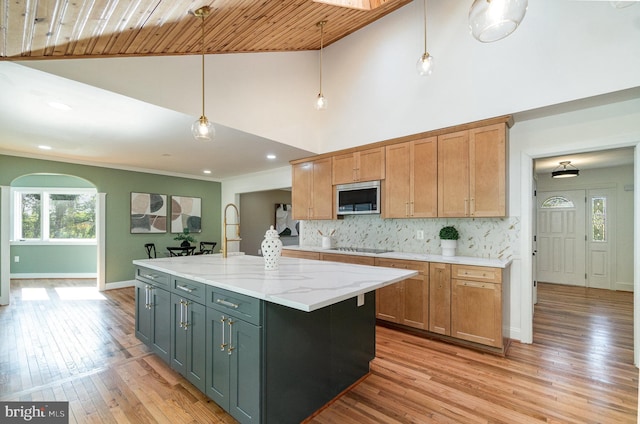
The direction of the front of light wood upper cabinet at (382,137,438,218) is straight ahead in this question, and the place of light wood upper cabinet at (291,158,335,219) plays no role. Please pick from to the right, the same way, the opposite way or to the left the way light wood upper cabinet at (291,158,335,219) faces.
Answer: the same way

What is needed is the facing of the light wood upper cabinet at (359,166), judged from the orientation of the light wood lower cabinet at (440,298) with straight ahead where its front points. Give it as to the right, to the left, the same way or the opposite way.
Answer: the same way

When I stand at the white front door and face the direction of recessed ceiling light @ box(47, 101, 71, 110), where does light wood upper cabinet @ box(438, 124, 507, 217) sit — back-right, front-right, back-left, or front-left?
front-left

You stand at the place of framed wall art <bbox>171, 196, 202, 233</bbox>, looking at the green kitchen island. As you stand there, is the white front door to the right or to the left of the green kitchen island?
left

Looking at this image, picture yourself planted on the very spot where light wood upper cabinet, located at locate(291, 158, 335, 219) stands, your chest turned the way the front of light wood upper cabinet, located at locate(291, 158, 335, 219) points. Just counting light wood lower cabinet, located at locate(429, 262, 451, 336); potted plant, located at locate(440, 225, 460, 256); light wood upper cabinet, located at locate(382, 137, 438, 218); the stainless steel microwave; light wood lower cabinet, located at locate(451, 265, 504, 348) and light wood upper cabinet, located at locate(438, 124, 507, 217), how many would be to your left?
6

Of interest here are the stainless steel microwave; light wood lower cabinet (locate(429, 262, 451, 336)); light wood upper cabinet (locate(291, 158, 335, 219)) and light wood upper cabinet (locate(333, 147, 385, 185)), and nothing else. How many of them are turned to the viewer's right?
0

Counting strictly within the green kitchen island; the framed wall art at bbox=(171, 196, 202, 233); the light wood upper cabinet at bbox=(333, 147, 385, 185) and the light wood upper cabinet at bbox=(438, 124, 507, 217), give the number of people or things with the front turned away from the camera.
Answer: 0

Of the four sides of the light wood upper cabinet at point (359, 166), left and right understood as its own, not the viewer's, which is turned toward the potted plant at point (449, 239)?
left

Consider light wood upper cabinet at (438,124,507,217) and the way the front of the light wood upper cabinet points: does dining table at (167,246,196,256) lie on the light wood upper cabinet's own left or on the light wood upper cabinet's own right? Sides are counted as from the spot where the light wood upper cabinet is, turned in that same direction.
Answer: on the light wood upper cabinet's own right

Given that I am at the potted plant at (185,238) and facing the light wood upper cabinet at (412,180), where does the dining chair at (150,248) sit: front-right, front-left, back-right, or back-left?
back-right

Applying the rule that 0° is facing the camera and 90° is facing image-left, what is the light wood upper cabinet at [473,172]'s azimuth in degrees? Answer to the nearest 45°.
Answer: approximately 45°

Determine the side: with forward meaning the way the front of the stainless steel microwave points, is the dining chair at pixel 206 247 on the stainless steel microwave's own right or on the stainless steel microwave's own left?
on the stainless steel microwave's own right

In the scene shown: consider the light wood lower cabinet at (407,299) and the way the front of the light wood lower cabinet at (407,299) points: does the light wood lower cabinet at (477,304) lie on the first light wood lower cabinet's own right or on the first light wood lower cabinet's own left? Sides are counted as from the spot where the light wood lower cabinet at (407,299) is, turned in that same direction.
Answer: on the first light wood lower cabinet's own left

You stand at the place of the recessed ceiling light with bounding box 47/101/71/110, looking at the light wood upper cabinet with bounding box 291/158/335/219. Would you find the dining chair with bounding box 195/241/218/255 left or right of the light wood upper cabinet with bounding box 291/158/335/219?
left

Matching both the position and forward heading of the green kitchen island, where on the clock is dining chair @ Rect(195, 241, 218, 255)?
The dining chair is roughly at 4 o'clock from the green kitchen island.
